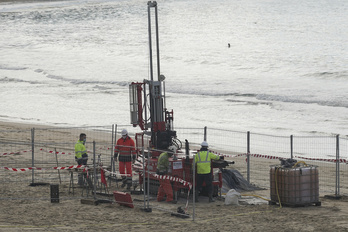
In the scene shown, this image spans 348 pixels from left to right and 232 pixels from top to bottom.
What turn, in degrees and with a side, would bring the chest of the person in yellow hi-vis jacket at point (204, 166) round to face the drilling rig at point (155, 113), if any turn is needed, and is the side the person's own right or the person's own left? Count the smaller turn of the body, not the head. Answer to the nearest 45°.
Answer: approximately 45° to the person's own left

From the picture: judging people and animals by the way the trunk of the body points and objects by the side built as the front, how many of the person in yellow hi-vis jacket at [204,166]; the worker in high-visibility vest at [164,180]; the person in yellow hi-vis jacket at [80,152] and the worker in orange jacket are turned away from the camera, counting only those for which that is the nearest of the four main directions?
1

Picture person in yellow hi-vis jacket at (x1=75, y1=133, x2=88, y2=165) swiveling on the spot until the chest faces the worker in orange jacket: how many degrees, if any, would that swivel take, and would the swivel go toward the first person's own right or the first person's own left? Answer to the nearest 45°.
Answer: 0° — they already face them

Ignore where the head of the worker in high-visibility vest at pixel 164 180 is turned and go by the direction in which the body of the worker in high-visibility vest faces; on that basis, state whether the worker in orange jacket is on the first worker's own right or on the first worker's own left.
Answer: on the first worker's own left

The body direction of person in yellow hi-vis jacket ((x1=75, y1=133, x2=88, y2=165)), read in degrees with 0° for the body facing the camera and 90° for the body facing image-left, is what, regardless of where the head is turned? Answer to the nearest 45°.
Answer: approximately 270°
